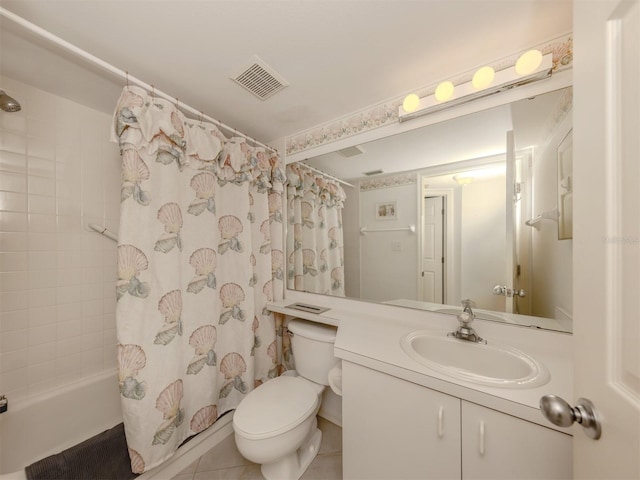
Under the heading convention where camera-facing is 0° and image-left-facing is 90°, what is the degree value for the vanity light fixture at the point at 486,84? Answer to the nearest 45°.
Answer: approximately 45°

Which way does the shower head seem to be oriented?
to the viewer's right

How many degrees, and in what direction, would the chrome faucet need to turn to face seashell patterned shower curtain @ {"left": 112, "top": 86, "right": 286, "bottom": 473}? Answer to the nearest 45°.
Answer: approximately 45° to its right

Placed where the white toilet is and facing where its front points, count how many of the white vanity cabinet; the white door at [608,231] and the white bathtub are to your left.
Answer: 2

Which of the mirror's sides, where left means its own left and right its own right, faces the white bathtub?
right

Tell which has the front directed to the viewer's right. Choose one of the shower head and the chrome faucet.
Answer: the shower head

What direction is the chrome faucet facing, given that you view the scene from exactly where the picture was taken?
facing the viewer and to the left of the viewer
